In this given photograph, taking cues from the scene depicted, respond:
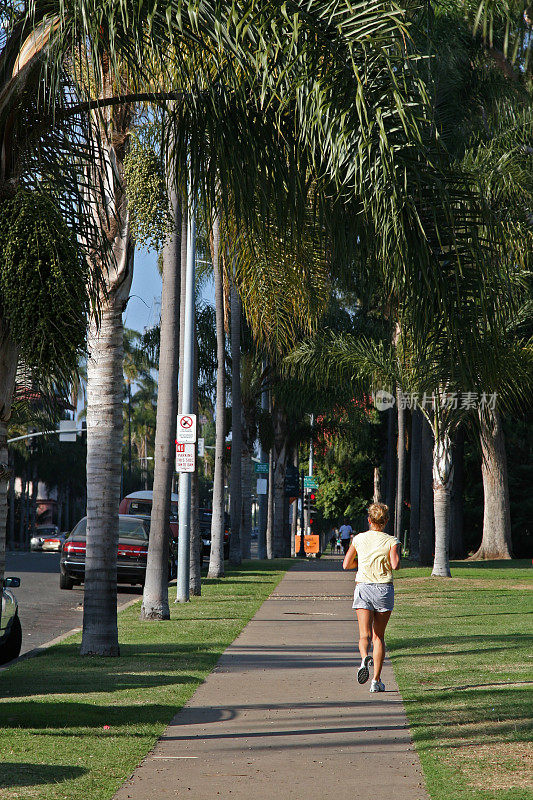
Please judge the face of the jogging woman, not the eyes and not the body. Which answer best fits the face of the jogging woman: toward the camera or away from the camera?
away from the camera

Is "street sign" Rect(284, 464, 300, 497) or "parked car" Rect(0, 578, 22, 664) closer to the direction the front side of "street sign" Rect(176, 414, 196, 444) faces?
the parked car

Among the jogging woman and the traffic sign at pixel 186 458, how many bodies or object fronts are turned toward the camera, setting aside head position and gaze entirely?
1

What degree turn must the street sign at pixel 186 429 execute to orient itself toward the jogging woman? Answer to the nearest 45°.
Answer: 0° — it already faces them

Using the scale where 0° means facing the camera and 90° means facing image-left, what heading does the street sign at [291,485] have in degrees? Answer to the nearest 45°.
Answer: approximately 0°

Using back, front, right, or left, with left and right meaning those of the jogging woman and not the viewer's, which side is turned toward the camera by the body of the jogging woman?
back

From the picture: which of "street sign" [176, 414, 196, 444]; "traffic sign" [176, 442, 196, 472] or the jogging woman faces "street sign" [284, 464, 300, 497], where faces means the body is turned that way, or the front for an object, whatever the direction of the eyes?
the jogging woman

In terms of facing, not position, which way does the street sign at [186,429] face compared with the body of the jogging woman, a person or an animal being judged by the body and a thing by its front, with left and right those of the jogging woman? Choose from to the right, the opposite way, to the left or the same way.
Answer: the opposite way

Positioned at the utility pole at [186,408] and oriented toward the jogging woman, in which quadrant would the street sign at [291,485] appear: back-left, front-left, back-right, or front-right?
back-left

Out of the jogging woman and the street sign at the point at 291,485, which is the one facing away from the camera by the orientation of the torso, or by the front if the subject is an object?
the jogging woman

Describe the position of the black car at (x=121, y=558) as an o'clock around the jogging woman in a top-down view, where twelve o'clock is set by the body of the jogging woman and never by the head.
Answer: The black car is roughly at 11 o'clock from the jogging woman.
